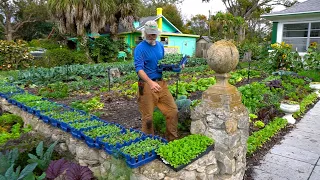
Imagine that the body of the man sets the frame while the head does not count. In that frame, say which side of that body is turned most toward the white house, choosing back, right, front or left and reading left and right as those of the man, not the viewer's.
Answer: left

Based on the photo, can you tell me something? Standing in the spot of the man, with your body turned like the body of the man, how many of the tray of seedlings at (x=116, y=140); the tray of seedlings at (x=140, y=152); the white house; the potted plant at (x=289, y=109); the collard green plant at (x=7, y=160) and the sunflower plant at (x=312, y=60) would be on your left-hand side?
3

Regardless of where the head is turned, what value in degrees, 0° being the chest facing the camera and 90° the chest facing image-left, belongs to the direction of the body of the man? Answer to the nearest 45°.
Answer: approximately 315°

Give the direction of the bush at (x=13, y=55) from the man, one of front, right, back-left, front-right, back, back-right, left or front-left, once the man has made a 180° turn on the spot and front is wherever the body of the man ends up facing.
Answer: front

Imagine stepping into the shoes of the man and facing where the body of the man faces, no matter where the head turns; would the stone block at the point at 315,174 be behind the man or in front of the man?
in front

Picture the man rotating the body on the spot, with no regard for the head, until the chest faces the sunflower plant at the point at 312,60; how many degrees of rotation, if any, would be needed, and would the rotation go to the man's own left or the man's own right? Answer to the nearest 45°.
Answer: approximately 90° to the man's own left

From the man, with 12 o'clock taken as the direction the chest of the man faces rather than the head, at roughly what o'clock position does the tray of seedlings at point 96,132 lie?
The tray of seedlings is roughly at 3 o'clock from the man.

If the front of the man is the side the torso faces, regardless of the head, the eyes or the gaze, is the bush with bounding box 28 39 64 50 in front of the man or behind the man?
behind

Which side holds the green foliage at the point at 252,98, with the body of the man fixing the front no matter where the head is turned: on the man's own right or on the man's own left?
on the man's own left

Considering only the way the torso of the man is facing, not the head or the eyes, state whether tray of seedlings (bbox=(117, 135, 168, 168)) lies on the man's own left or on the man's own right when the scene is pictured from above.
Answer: on the man's own right
